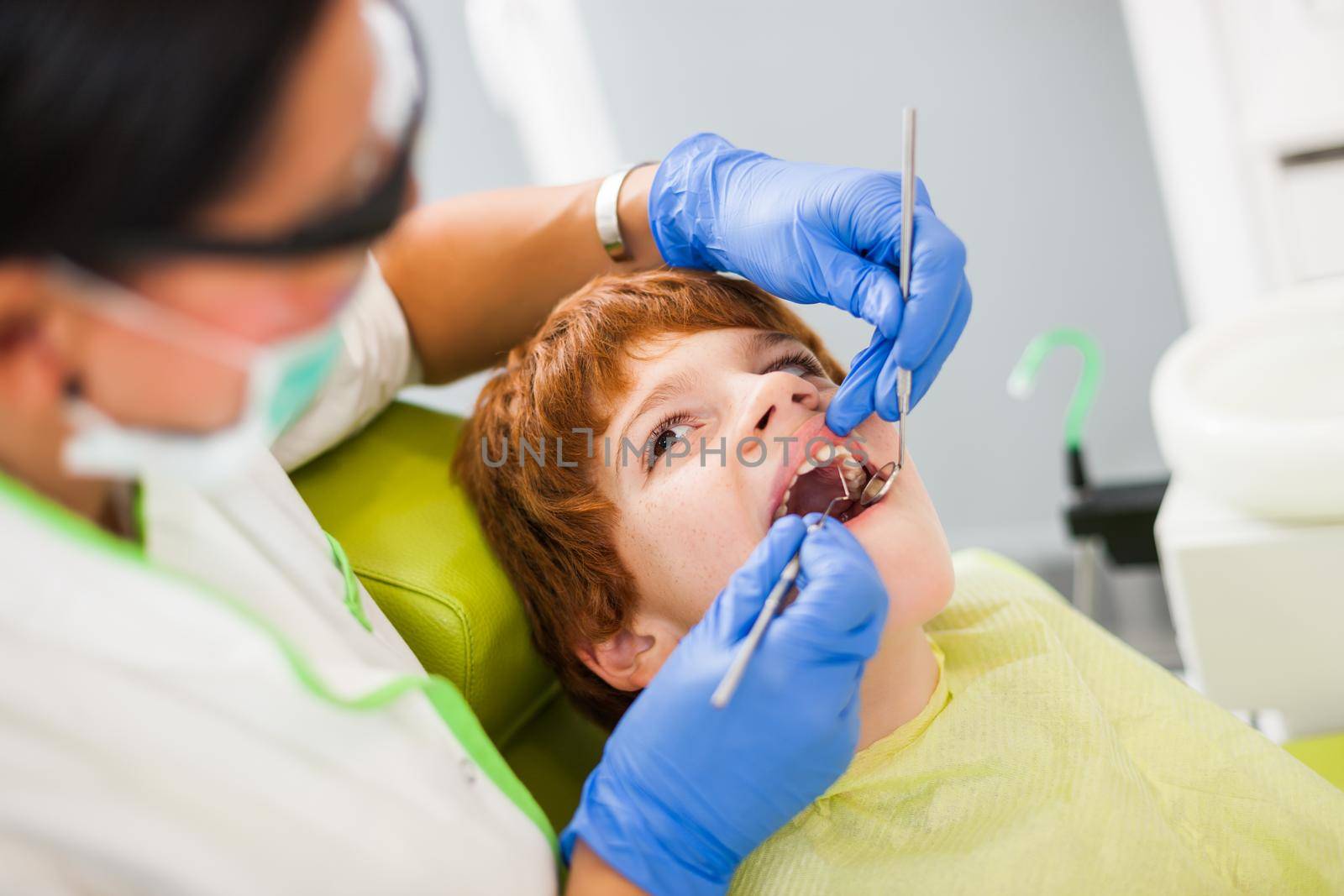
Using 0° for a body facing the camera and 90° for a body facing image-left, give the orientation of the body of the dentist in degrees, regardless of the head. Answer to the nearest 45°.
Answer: approximately 270°

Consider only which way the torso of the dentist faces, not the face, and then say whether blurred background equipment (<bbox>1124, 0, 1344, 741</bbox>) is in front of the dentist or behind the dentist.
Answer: in front

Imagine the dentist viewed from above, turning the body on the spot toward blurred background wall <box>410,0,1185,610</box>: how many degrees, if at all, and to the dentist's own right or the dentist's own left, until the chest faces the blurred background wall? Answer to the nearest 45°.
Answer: approximately 45° to the dentist's own left

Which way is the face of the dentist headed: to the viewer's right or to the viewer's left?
to the viewer's right

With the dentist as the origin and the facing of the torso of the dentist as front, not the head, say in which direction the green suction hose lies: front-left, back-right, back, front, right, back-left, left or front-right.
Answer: front-left

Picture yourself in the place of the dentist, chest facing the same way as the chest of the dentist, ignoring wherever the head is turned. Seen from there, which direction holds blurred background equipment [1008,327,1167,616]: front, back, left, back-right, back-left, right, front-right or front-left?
front-left
